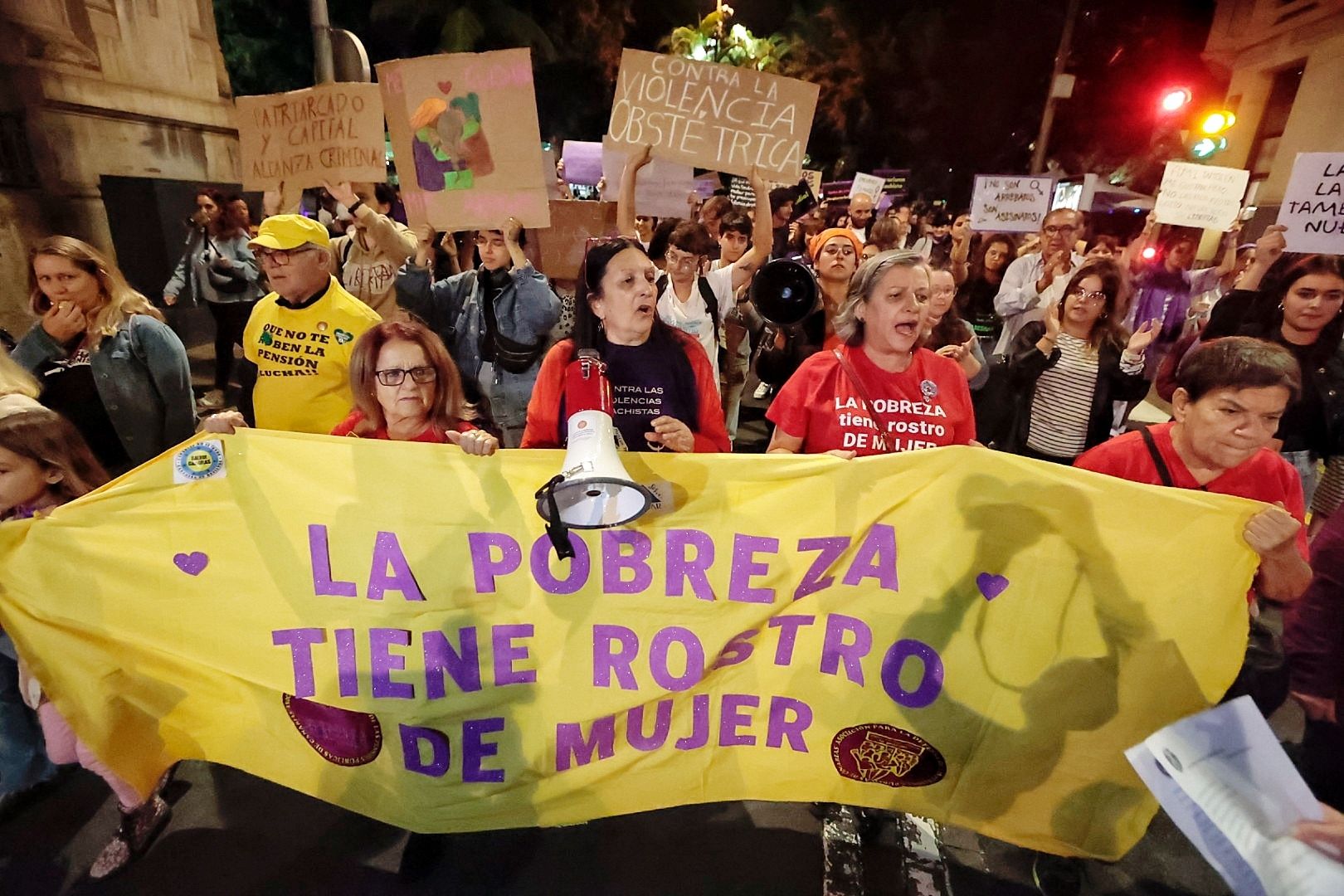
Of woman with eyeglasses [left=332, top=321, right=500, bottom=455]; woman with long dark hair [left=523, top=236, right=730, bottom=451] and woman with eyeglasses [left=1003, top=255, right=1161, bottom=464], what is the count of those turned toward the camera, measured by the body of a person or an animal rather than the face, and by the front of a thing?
3

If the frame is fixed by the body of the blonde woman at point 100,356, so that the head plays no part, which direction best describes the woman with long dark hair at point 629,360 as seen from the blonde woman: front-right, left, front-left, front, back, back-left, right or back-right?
left

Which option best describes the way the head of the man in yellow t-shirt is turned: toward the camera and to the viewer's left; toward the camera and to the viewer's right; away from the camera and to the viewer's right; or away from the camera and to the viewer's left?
toward the camera and to the viewer's left

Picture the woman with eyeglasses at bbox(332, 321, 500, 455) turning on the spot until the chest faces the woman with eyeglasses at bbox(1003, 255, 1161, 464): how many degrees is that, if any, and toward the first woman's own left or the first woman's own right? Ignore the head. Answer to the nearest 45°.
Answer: approximately 90° to the first woman's own left

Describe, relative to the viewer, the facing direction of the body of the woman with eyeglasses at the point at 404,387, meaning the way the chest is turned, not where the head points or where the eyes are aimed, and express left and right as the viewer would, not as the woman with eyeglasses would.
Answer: facing the viewer

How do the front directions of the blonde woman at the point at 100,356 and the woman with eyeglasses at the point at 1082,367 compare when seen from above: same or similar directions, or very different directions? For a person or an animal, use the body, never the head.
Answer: same or similar directions

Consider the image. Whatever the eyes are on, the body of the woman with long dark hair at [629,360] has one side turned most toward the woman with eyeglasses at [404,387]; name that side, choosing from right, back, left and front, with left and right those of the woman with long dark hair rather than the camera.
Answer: right

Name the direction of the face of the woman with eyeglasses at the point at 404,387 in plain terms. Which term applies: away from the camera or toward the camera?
toward the camera

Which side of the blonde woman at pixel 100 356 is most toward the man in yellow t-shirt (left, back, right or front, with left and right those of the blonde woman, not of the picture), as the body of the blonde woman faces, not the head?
left

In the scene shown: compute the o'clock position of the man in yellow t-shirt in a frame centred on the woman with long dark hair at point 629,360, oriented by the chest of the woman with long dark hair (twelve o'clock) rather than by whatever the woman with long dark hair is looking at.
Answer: The man in yellow t-shirt is roughly at 4 o'clock from the woman with long dark hair.

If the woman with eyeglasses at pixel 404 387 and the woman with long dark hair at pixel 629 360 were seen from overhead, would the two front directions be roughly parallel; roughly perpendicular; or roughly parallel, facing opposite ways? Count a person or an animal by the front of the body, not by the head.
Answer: roughly parallel

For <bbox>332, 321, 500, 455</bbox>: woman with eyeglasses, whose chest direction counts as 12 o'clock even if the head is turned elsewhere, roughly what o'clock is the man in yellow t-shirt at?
The man in yellow t-shirt is roughly at 5 o'clock from the woman with eyeglasses.

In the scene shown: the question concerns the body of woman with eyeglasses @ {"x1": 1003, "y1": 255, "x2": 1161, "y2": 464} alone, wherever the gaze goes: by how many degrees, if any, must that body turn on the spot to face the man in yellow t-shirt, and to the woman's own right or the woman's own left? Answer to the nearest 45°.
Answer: approximately 45° to the woman's own right

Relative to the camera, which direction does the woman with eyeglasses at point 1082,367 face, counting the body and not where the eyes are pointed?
toward the camera

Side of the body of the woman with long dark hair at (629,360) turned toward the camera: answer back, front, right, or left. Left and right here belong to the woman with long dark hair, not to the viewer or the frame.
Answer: front

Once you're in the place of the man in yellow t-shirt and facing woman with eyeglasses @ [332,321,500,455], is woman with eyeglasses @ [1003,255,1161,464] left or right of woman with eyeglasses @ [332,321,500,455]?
left

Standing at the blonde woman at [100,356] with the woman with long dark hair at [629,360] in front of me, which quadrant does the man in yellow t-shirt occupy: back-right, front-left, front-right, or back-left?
front-left
